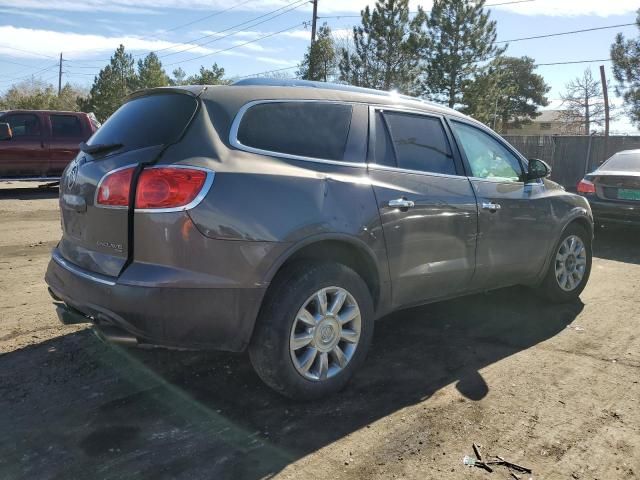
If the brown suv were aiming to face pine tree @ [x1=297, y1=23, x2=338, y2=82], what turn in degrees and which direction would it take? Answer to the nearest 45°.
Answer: approximately 45° to its left

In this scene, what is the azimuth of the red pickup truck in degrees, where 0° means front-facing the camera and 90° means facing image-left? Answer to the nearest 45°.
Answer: approximately 90°

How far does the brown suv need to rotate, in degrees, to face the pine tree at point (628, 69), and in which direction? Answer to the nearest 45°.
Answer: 0° — it already faces it

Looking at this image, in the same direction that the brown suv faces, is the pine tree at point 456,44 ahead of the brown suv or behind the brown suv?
ahead

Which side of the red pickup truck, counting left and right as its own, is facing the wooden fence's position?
back

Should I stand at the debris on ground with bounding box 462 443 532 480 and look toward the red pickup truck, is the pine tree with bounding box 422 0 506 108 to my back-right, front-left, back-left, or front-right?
front-right

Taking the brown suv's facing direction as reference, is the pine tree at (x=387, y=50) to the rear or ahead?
ahead

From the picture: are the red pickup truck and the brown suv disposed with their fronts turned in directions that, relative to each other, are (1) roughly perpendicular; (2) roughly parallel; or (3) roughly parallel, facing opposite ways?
roughly parallel, facing opposite ways

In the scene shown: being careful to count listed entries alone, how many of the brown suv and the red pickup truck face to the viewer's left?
1

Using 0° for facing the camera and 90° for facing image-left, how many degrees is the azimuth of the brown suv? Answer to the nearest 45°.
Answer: approximately 225°

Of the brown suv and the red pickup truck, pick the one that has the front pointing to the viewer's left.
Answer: the red pickup truck

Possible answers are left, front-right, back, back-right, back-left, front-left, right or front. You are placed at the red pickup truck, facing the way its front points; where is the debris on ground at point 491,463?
left
